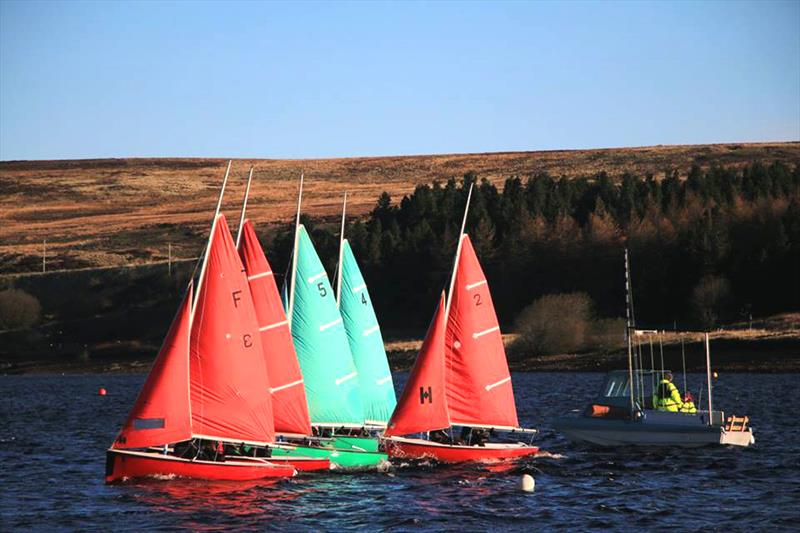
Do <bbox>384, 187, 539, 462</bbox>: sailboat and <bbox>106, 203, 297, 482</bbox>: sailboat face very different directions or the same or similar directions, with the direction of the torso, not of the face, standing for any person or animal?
same or similar directions

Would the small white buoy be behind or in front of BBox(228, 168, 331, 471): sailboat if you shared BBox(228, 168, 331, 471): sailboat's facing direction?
behind

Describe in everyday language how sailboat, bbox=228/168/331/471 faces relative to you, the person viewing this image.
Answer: facing to the left of the viewer

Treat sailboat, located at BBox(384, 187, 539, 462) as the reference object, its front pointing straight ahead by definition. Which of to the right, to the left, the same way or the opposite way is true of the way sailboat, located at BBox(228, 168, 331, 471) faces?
the same way

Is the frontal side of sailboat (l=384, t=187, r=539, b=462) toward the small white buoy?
no

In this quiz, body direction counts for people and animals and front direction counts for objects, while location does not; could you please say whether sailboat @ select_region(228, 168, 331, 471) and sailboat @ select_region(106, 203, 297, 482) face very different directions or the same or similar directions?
same or similar directions

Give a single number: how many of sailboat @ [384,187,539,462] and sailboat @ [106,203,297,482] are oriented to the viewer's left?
2

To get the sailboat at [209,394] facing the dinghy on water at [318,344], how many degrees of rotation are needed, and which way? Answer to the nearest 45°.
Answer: approximately 135° to its right

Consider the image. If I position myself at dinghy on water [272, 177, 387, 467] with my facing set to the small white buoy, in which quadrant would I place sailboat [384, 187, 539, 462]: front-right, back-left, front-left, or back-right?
front-left

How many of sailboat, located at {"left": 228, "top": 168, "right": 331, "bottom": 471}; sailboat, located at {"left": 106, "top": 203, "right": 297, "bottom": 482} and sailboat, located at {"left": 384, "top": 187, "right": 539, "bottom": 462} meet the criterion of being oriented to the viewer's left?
3

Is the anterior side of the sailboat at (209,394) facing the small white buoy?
no

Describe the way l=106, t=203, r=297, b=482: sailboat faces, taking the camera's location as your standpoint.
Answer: facing to the left of the viewer

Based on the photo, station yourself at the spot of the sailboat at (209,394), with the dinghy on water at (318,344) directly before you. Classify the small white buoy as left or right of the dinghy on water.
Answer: right

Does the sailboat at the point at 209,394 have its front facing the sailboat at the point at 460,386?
no

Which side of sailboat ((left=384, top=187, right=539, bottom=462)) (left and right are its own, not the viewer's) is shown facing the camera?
left
